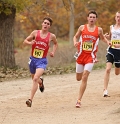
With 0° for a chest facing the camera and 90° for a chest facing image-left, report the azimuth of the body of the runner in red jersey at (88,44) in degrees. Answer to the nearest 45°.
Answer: approximately 0°

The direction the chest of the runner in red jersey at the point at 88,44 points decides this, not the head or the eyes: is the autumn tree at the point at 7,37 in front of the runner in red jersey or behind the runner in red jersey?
behind

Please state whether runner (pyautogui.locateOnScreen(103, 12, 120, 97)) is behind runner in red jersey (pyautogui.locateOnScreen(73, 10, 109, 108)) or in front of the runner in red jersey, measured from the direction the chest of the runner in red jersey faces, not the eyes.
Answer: behind
